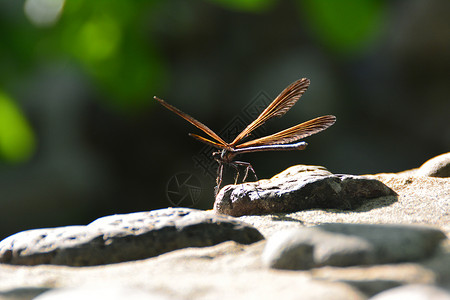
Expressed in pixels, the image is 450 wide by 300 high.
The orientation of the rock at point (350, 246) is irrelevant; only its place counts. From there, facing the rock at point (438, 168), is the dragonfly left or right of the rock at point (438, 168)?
left

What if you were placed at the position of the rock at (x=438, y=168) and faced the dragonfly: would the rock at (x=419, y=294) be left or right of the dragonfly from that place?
left

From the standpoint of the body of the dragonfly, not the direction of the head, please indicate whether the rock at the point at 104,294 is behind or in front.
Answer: in front

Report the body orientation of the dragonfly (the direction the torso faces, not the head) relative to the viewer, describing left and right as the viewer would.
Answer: facing the viewer and to the left of the viewer

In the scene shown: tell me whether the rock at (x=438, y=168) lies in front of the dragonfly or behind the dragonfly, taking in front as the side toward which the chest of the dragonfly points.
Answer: behind

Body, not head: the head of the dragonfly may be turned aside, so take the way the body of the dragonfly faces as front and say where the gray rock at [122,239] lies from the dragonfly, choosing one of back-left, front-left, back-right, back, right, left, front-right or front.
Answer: front
